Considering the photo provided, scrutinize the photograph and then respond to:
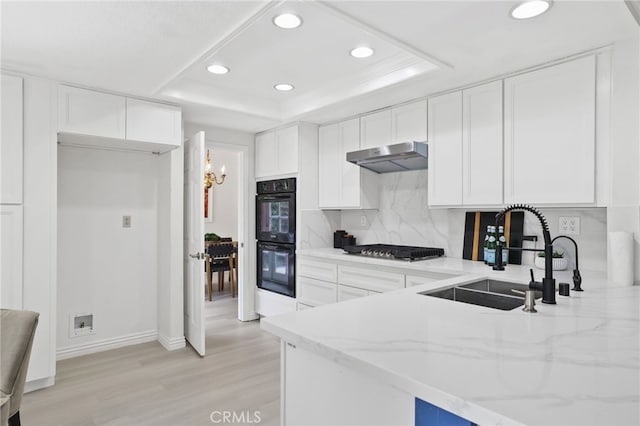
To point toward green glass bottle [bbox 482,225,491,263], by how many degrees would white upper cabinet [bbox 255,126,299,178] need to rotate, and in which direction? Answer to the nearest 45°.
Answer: approximately 90° to its left

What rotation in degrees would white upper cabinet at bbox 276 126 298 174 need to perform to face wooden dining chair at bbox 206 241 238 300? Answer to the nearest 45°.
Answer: approximately 90° to its right

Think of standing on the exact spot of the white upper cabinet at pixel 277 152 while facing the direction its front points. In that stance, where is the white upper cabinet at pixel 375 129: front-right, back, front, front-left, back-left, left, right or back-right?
left

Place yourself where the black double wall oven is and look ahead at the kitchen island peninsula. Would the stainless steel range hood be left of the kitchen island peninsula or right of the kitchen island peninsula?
left

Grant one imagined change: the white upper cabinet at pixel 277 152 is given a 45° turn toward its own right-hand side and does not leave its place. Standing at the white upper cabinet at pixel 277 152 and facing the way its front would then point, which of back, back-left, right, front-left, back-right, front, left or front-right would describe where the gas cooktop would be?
back-left

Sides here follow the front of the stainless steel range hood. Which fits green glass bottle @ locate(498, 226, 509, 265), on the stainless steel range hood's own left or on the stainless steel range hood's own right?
on the stainless steel range hood's own left

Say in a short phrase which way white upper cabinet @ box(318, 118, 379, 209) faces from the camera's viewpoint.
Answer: facing the viewer and to the left of the viewer

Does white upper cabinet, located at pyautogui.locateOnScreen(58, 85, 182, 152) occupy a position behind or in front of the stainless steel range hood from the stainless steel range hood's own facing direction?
in front

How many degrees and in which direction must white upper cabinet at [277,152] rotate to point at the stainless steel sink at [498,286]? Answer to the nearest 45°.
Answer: approximately 90° to its left

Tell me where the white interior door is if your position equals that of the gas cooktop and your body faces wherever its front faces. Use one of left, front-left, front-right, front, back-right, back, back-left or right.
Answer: front-right

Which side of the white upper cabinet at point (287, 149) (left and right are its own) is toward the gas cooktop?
left
